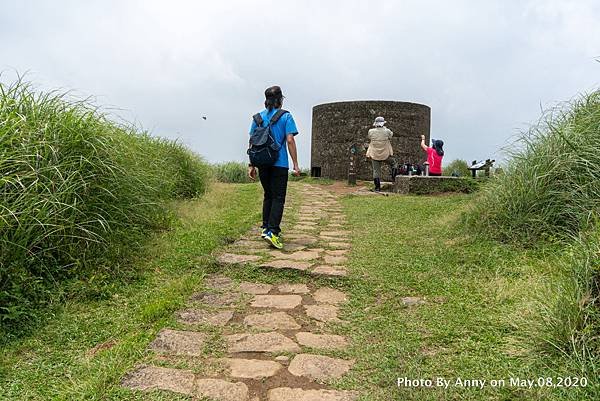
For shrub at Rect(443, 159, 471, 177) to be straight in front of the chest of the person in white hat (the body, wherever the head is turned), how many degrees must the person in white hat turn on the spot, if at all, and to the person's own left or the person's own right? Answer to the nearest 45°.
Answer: approximately 45° to the person's own right

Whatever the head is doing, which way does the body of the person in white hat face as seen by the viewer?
away from the camera

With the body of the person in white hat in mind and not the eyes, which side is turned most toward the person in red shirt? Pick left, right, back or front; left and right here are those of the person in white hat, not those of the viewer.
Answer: right

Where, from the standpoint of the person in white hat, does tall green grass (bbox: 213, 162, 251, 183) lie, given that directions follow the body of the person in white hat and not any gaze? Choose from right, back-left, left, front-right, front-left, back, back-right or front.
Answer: front-left

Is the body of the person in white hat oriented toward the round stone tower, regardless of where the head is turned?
yes

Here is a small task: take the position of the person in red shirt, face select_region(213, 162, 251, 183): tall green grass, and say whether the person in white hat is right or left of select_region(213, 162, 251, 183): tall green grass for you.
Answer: left

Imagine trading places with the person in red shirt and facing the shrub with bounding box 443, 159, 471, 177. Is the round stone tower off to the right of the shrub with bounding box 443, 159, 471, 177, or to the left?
left

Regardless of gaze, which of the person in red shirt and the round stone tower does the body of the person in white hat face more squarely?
the round stone tower

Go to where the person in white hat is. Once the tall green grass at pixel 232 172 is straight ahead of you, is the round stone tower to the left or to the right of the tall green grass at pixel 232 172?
right
